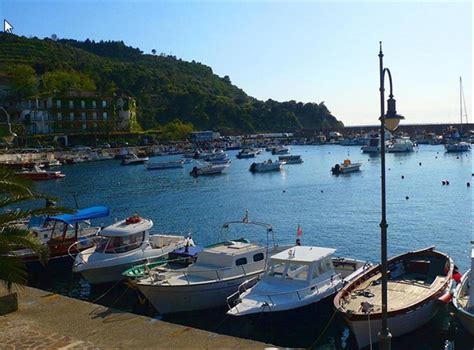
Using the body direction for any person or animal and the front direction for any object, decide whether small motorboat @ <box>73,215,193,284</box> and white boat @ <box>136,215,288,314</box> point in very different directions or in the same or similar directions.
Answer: same or similar directions

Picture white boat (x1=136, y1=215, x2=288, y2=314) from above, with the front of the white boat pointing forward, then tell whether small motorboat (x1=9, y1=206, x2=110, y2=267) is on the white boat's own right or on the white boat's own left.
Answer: on the white boat's own right

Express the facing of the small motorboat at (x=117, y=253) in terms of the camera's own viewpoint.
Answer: facing the viewer and to the left of the viewer

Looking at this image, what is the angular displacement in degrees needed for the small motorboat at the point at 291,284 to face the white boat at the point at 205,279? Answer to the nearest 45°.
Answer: approximately 45° to its right

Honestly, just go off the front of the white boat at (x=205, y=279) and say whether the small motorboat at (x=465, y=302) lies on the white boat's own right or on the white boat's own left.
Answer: on the white boat's own left

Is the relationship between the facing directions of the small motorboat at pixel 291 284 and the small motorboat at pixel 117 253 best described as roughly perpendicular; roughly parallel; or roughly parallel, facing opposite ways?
roughly parallel
